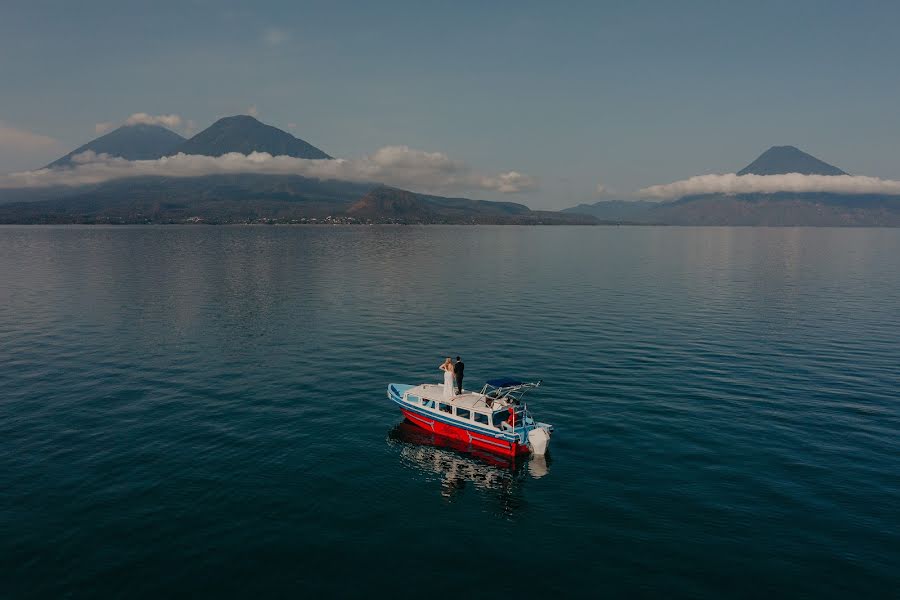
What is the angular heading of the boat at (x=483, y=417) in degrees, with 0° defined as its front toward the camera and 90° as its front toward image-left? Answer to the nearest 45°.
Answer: approximately 135°
